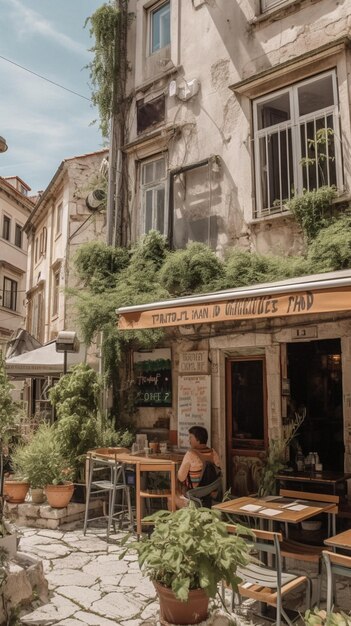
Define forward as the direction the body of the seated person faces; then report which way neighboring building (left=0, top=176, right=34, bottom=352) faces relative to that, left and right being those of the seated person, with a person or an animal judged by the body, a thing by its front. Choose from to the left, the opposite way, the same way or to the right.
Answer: the opposite way

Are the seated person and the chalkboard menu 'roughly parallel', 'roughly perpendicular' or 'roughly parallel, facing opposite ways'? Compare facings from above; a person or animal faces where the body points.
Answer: roughly perpendicular

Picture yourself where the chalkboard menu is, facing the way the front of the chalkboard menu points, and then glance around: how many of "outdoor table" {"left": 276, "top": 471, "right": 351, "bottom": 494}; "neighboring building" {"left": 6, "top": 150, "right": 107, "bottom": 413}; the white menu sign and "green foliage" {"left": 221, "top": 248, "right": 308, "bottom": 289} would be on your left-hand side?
3

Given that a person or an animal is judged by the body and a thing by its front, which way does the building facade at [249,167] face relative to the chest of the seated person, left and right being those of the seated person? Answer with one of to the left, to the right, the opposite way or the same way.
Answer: to the left

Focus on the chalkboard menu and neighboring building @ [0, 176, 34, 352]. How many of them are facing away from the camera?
0

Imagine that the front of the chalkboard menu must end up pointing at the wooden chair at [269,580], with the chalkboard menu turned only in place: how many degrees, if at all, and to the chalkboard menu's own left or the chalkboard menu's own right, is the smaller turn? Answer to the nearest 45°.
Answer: approximately 45° to the chalkboard menu's own left

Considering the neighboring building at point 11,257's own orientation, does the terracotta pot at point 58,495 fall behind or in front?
in front

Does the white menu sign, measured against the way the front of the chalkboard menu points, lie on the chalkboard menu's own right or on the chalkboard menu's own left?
on the chalkboard menu's own left

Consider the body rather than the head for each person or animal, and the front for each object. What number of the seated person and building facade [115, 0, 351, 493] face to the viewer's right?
0

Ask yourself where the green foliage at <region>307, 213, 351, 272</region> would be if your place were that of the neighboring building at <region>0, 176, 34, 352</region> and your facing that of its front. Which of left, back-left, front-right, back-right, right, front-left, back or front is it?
front-right

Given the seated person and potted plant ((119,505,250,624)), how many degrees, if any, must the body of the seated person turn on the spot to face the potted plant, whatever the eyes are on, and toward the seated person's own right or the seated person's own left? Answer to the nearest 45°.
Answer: approximately 135° to the seated person's own left

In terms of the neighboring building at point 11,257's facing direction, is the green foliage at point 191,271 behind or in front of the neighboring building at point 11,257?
in front

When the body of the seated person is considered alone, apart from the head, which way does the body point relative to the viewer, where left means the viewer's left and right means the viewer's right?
facing away from the viewer and to the left of the viewer

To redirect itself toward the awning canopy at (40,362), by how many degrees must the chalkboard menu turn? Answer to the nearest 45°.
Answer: approximately 90° to its right

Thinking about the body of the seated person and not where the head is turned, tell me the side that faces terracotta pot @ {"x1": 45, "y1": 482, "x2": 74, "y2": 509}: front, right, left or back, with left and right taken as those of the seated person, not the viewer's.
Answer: front

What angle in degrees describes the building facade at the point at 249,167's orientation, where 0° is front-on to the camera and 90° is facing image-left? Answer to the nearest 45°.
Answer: approximately 45°

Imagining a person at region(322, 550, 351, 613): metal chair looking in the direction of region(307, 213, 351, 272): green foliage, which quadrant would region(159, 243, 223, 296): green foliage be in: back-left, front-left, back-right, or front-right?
front-left

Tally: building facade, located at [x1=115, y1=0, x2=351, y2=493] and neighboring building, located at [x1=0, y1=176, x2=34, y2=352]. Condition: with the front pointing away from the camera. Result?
0
